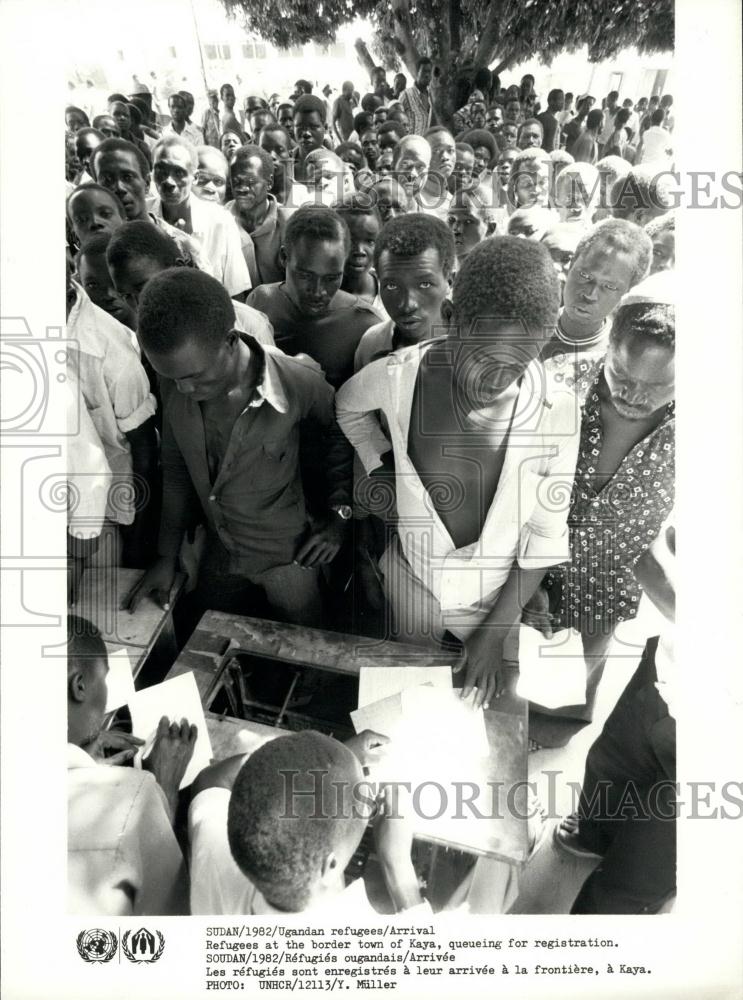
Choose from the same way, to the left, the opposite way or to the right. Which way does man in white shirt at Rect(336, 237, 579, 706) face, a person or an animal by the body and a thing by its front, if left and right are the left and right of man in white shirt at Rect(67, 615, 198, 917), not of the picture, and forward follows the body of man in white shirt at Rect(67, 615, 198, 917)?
the opposite way

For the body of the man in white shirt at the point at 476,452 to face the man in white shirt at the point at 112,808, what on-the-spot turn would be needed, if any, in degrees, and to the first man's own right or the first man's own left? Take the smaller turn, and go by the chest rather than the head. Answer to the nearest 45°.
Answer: approximately 90° to the first man's own right

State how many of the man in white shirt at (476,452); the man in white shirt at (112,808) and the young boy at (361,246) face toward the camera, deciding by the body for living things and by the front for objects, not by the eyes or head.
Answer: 2

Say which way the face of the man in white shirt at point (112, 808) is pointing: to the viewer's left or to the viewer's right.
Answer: to the viewer's right

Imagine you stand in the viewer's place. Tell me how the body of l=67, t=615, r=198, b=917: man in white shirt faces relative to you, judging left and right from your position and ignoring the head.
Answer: facing away from the viewer and to the right of the viewer

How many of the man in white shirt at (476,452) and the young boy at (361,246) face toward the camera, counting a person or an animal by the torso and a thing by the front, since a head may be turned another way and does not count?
2
